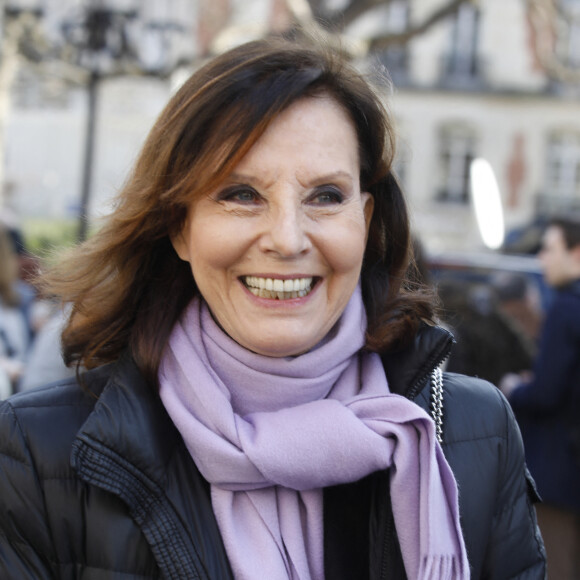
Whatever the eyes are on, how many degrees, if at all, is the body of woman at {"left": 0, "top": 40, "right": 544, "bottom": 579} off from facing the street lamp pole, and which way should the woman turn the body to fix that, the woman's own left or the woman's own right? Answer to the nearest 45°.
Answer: approximately 180°

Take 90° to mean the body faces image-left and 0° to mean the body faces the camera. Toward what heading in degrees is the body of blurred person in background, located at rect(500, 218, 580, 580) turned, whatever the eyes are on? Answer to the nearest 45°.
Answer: approximately 90°

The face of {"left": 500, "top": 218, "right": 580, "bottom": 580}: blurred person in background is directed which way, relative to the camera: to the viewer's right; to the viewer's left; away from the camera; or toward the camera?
to the viewer's left

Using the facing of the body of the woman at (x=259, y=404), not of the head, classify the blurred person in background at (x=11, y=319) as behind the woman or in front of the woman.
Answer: behind

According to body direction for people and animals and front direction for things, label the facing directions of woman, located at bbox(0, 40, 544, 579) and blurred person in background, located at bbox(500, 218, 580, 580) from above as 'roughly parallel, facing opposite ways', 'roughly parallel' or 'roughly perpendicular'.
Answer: roughly perpendicular

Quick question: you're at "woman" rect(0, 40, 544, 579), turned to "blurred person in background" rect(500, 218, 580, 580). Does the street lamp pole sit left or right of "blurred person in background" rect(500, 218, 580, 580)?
left

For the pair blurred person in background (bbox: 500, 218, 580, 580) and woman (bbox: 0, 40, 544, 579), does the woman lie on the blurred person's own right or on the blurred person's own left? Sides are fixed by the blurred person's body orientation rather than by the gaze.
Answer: on the blurred person's own left

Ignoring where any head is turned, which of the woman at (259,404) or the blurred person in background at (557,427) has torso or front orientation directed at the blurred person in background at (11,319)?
the blurred person in background at (557,427)

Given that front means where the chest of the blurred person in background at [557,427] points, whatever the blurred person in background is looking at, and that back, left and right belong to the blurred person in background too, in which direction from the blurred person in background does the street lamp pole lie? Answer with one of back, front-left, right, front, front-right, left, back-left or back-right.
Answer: front-right

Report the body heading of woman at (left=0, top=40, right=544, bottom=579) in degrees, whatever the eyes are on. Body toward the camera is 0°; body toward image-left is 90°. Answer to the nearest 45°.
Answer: approximately 0°

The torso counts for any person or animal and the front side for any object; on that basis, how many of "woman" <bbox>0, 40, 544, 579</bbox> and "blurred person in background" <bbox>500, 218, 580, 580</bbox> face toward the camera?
1

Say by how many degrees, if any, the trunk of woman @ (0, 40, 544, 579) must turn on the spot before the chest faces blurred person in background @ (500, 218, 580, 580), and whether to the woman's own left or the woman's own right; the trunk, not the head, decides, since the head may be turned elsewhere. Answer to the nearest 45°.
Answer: approximately 135° to the woman's own left
